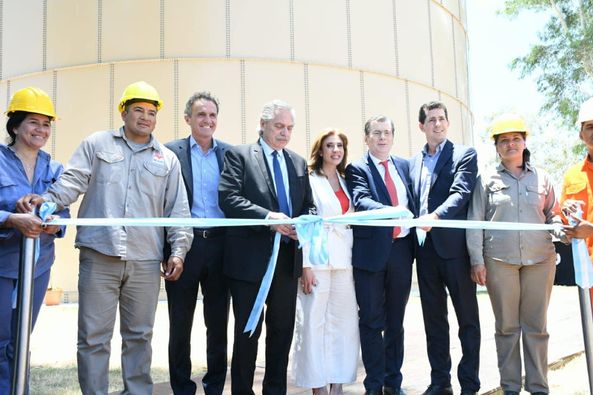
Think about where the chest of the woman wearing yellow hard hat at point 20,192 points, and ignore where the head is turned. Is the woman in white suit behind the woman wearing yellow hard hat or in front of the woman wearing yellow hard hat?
in front

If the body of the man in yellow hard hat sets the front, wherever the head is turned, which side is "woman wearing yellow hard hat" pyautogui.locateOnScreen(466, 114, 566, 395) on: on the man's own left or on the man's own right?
on the man's own left

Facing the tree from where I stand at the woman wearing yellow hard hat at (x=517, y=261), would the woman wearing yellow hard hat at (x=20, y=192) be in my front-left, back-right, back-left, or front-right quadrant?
back-left

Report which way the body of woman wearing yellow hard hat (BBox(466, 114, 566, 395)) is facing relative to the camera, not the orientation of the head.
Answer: toward the camera

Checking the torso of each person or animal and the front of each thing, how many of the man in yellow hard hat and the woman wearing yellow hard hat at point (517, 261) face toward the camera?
2

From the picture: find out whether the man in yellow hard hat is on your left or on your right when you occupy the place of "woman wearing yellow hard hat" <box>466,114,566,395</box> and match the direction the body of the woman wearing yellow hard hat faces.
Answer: on your right

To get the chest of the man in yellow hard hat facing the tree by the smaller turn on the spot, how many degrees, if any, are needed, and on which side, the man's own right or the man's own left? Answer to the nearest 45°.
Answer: approximately 135° to the man's own left

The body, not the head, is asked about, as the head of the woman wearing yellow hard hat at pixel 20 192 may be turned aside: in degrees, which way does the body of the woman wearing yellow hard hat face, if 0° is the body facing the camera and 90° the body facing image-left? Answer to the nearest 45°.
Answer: approximately 315°

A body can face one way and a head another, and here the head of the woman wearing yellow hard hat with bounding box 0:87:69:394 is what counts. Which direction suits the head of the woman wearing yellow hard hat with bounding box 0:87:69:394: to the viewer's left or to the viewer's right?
to the viewer's right

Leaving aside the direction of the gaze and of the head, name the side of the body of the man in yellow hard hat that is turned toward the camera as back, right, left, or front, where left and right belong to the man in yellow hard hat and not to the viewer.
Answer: front

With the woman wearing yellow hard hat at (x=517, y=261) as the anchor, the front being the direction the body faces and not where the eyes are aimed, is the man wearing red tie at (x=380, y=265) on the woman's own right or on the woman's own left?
on the woman's own right

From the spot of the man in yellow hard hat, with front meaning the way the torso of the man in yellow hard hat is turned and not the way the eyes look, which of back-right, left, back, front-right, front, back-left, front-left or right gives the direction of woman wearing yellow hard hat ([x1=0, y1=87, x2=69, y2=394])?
right
